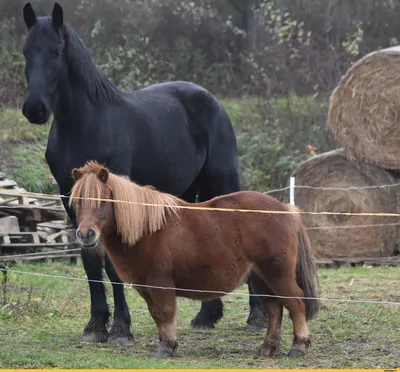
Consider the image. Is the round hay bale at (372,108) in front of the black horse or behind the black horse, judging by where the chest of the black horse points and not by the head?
behind

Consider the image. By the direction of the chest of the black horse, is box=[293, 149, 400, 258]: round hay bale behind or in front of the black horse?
behind

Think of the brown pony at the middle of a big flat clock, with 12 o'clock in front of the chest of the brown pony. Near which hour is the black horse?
The black horse is roughly at 2 o'clock from the brown pony.

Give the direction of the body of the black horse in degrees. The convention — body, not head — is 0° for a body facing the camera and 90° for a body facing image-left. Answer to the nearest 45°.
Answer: approximately 45°

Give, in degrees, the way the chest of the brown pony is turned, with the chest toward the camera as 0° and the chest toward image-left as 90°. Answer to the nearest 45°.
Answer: approximately 90°

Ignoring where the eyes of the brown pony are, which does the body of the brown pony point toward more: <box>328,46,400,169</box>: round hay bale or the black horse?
the black horse

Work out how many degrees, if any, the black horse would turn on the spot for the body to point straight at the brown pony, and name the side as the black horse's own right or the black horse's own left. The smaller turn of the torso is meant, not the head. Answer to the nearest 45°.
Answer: approximately 90° to the black horse's own left

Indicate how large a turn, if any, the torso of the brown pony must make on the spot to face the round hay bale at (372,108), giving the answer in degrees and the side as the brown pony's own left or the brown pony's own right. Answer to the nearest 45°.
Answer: approximately 135° to the brown pony's own right

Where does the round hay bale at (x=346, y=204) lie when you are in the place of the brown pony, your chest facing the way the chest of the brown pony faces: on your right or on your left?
on your right
